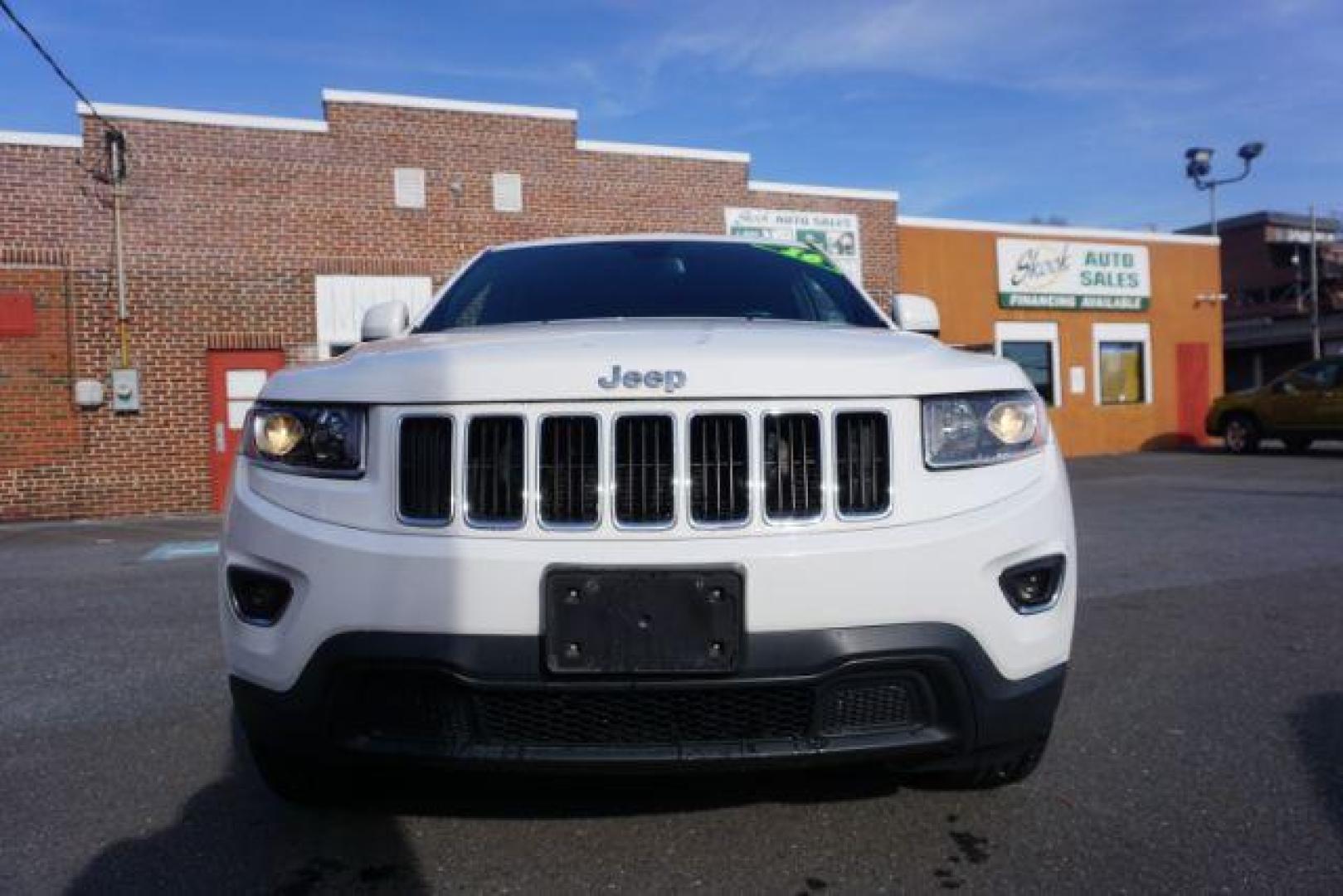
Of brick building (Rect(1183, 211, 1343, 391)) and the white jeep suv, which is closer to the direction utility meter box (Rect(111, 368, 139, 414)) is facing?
the white jeep suv

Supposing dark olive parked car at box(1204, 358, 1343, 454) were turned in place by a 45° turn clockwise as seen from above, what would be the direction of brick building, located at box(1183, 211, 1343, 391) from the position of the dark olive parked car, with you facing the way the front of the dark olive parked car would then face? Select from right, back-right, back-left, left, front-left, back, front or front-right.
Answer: front-right

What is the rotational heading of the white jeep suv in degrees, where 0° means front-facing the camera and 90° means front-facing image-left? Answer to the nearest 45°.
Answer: approximately 0°

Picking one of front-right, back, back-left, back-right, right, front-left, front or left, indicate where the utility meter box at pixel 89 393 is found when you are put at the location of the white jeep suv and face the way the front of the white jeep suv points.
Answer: back-right

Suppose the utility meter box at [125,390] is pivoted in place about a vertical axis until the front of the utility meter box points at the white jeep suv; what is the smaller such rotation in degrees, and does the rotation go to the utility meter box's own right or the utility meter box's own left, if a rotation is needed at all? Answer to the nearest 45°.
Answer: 0° — it already faces it

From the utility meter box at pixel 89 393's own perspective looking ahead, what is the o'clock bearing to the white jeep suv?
The white jeep suv is roughly at 12 o'clock from the utility meter box.

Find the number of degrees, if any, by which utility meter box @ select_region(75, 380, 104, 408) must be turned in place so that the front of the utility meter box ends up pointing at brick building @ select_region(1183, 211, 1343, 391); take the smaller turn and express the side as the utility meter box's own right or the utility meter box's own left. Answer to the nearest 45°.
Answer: approximately 90° to the utility meter box's own left

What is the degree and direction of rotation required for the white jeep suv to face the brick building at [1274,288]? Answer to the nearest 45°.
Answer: approximately 135° to its left

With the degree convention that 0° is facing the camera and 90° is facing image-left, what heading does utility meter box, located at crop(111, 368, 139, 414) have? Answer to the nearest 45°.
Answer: approximately 0°

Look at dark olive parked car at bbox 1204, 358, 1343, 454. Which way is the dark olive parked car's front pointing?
to the viewer's left
